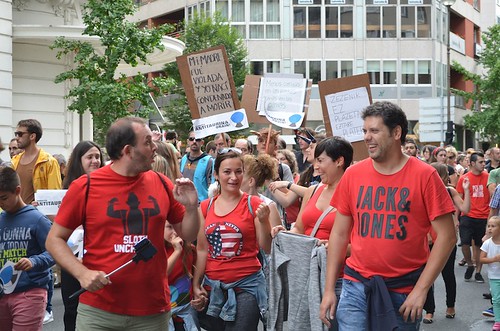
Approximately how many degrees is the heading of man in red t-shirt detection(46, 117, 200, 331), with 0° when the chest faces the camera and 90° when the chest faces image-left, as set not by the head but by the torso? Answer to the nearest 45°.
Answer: approximately 0°

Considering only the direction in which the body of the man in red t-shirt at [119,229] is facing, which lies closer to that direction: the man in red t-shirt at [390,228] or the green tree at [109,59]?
the man in red t-shirt

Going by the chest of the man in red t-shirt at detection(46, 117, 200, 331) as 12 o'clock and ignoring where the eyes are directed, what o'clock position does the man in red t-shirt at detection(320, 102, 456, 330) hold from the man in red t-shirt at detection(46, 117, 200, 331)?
the man in red t-shirt at detection(320, 102, 456, 330) is roughly at 9 o'clock from the man in red t-shirt at detection(46, 117, 200, 331).

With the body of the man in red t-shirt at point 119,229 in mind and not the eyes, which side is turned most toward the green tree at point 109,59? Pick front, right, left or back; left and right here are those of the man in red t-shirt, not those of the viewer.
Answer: back

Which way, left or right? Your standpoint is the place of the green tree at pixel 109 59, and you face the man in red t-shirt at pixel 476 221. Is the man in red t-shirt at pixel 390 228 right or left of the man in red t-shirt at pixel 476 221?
right

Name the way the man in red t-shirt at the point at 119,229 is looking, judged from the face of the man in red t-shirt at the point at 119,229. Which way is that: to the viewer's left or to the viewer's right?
to the viewer's right

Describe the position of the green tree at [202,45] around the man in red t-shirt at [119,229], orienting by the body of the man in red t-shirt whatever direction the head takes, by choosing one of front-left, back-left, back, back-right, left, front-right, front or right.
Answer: back
